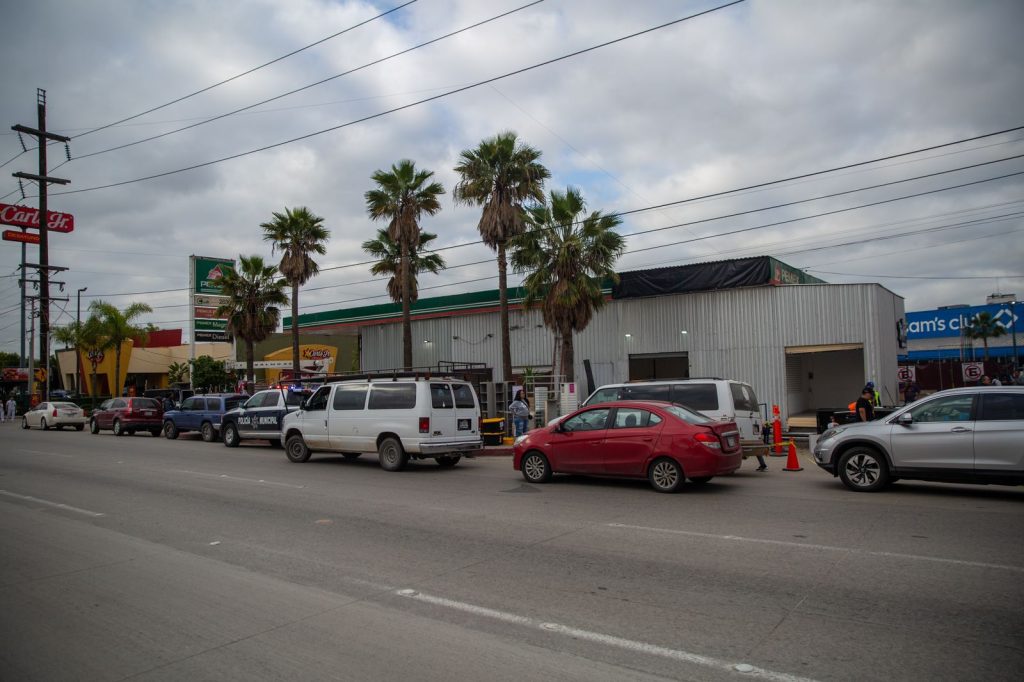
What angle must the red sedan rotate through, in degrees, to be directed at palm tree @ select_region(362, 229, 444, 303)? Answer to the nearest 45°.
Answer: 0° — it already faces it

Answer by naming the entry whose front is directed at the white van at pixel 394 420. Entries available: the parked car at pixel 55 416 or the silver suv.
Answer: the silver suv

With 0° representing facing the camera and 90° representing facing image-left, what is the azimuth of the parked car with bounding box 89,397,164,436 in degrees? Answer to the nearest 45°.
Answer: approximately 135°

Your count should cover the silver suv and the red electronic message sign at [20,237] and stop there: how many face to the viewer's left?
1

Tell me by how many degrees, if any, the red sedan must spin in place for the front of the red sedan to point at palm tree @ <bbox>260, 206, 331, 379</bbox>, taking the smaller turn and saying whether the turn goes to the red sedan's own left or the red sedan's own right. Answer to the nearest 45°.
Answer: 0° — it already faces it

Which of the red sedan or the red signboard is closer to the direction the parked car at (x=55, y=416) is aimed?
the red signboard

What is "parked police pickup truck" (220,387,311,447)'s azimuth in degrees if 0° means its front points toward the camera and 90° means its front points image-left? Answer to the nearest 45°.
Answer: approximately 135°

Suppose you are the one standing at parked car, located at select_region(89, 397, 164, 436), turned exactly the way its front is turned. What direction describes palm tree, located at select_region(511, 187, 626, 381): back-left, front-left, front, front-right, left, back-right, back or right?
back

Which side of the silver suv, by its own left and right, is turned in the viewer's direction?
left
